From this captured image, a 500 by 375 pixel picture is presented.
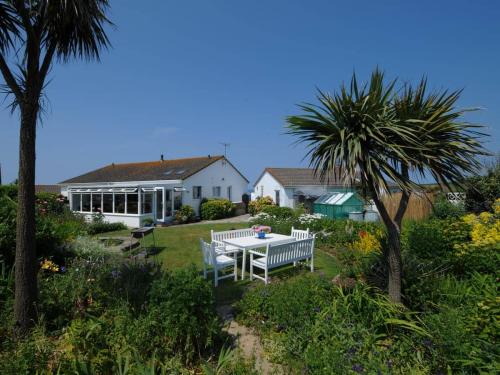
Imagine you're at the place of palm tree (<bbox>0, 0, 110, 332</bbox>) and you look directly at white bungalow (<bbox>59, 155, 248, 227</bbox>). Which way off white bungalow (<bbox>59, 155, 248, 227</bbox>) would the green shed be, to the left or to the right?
right

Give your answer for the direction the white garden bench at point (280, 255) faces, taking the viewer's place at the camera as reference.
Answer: facing away from the viewer and to the left of the viewer

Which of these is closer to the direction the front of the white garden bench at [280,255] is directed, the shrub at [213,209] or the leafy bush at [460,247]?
the shrub

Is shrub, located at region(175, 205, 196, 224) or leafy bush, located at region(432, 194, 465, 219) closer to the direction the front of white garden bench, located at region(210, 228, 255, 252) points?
the leafy bush

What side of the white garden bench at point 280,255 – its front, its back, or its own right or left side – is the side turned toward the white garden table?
front

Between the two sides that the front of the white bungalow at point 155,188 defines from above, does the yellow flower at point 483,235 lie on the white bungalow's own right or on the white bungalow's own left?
on the white bungalow's own left

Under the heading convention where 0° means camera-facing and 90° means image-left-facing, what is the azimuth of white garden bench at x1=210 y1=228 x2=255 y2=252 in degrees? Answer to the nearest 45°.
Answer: approximately 315°

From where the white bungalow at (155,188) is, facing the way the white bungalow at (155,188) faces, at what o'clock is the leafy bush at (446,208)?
The leafy bush is roughly at 9 o'clock from the white bungalow.

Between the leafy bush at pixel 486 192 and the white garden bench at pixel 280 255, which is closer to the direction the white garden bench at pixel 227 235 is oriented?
the white garden bench

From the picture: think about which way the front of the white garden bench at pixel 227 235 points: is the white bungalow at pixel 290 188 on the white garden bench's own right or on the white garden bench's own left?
on the white garden bench's own left

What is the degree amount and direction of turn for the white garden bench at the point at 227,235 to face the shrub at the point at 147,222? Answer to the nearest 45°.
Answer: approximately 180°

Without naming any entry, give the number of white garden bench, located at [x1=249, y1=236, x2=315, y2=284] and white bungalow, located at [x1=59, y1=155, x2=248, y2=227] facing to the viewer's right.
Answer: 0

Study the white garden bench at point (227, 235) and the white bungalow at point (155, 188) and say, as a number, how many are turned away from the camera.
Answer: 0

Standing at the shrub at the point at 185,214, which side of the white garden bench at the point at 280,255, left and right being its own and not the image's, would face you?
front

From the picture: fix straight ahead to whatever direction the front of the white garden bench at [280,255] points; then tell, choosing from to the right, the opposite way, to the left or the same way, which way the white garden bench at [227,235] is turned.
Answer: the opposite way
